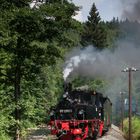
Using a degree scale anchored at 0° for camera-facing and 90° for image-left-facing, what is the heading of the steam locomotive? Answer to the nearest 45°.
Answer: approximately 45°
